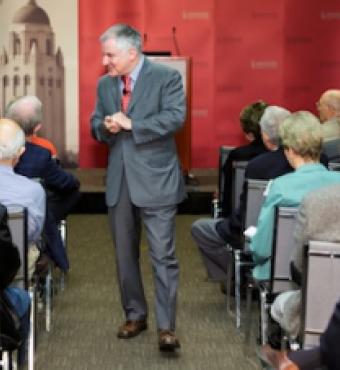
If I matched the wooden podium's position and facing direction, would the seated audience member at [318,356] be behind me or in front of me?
in front

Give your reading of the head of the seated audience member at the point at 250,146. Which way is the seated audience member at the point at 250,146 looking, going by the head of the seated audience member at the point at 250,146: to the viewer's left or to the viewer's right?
to the viewer's left

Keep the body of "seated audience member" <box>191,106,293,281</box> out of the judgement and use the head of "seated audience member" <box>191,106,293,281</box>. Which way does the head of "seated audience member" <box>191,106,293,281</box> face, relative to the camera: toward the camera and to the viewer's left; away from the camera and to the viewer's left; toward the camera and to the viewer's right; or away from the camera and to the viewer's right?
away from the camera and to the viewer's left

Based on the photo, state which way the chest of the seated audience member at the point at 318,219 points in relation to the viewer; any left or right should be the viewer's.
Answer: facing away from the viewer and to the left of the viewer

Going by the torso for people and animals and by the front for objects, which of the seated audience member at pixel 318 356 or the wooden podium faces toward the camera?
the wooden podium

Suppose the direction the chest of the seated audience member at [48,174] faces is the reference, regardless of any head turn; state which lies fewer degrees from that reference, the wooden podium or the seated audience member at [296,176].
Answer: the wooden podium

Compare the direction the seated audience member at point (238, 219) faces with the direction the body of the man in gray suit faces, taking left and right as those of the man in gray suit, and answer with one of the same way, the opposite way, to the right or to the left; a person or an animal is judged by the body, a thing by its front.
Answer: to the right

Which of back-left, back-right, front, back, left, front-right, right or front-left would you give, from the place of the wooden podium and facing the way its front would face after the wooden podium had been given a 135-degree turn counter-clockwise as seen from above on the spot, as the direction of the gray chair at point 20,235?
back-right

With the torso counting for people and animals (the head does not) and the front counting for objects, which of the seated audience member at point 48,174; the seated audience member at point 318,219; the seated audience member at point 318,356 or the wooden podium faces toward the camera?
the wooden podium

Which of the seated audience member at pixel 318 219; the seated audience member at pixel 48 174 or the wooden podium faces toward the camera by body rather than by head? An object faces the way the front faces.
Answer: the wooden podium

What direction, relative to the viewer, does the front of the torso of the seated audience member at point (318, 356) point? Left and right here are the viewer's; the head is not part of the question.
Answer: facing to the left of the viewer

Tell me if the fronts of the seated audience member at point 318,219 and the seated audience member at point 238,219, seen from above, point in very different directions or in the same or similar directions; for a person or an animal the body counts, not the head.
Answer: same or similar directions

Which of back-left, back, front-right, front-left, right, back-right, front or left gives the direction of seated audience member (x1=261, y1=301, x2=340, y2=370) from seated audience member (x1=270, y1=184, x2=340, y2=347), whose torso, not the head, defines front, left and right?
back-left

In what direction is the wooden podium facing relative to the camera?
toward the camera
